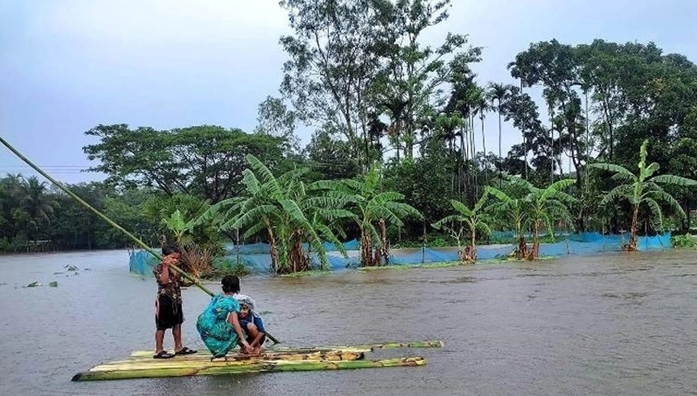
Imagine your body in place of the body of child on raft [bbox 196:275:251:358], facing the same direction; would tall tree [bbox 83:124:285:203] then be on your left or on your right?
on your left

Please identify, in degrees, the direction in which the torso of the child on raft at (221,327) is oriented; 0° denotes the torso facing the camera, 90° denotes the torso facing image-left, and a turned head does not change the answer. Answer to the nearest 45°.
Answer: approximately 225°

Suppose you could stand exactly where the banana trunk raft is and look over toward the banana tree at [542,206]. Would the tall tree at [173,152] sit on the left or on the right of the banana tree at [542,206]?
left

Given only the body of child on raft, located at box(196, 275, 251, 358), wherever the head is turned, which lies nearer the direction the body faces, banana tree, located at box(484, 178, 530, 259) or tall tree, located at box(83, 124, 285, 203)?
the banana tree

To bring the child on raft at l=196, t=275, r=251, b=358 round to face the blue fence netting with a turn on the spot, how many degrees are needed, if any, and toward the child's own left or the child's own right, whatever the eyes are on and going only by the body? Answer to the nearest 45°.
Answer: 0° — they already face it

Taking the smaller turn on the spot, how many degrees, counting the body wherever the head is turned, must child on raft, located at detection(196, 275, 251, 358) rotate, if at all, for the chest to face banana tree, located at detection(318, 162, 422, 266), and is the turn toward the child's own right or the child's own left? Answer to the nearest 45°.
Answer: approximately 45° to the child's own left

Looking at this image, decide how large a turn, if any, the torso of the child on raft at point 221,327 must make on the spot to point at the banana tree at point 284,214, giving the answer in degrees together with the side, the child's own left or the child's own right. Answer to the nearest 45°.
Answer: approximately 45° to the child's own left
